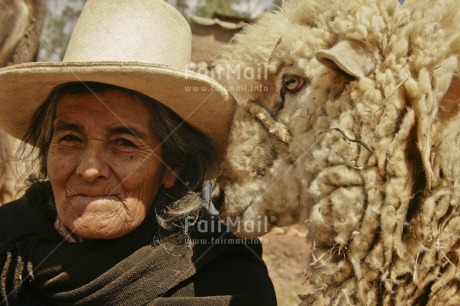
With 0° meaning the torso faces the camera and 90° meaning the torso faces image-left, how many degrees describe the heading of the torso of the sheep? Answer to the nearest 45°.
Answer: approximately 90°

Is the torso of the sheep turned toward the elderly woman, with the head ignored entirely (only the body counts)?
yes

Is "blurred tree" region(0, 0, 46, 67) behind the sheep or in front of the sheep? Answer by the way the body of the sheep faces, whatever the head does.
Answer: in front
